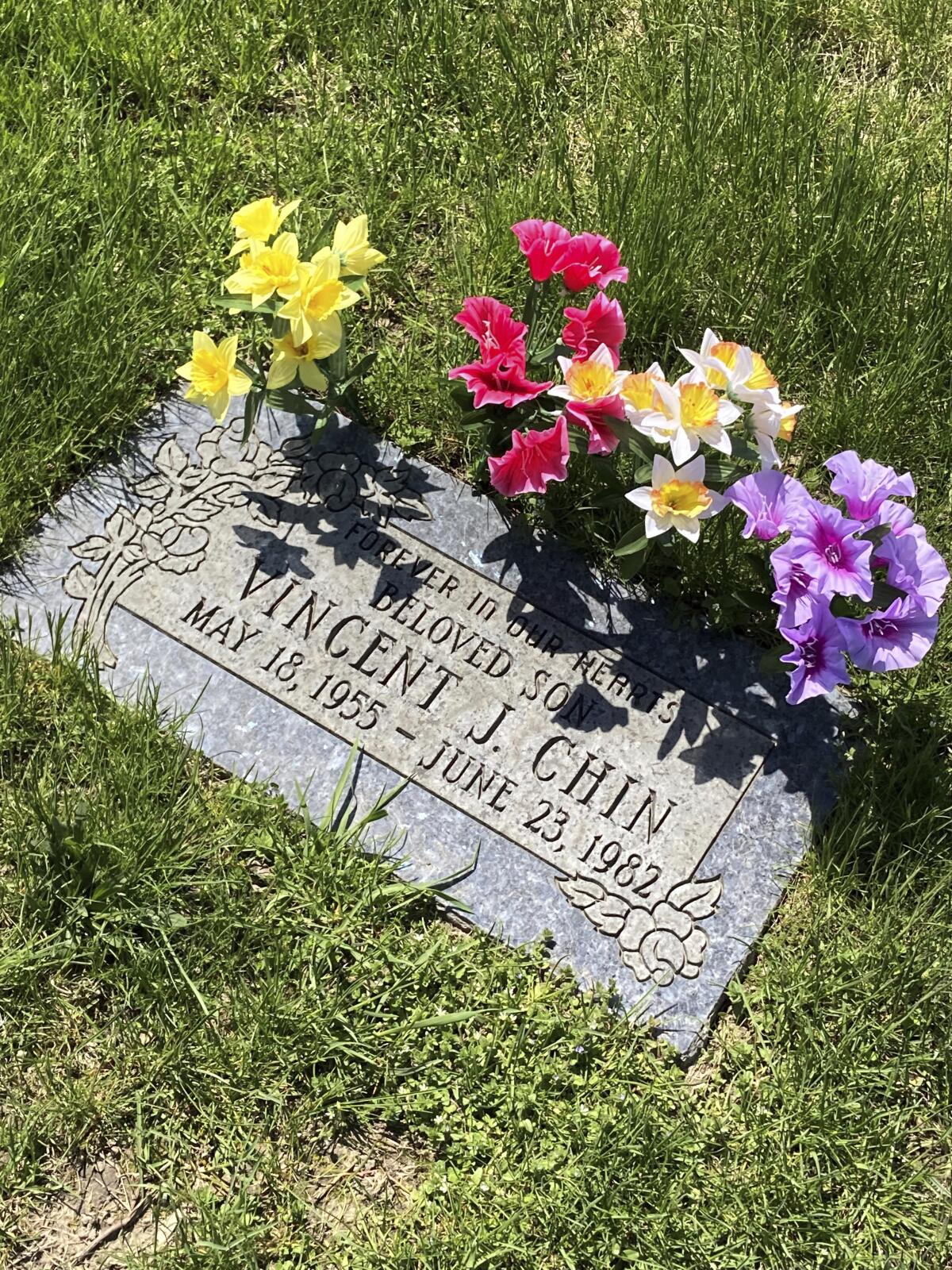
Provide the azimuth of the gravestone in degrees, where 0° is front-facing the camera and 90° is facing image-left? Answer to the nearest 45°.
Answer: approximately 45°
